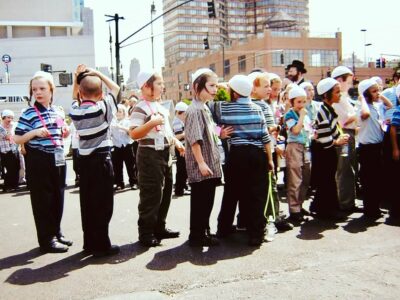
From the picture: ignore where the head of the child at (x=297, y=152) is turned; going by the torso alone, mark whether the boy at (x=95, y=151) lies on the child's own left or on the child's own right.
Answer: on the child's own right

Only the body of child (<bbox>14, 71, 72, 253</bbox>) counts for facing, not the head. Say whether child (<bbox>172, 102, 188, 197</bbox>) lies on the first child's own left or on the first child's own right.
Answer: on the first child's own left

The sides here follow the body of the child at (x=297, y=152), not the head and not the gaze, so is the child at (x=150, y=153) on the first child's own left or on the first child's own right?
on the first child's own right

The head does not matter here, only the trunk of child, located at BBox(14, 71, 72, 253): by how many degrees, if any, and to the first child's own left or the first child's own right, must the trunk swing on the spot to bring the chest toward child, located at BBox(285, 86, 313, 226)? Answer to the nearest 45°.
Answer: approximately 45° to the first child's own left
